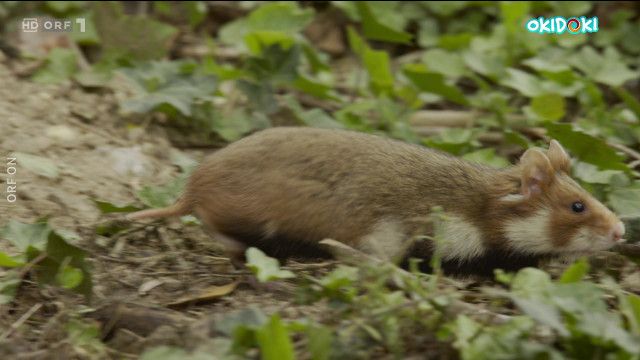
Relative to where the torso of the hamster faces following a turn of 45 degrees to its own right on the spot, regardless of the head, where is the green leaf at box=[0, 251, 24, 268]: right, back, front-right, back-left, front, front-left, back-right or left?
back-right

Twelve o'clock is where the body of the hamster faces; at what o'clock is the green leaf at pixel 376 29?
The green leaf is roughly at 9 o'clock from the hamster.

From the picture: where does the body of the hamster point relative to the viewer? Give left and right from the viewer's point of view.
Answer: facing to the right of the viewer

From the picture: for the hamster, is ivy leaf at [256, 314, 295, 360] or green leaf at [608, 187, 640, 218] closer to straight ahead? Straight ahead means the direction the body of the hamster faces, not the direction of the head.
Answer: the green leaf

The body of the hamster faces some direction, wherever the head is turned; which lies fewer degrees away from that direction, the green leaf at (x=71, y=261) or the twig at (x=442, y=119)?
the twig

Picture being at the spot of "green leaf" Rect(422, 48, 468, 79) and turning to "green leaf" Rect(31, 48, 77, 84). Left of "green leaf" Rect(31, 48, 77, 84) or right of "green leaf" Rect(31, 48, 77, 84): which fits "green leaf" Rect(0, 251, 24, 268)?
left

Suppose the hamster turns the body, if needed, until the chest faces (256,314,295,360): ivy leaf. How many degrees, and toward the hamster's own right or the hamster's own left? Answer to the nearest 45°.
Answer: approximately 90° to the hamster's own right

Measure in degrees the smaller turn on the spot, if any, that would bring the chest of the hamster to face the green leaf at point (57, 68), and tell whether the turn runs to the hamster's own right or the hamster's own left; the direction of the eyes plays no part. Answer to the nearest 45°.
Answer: approximately 135° to the hamster's own left

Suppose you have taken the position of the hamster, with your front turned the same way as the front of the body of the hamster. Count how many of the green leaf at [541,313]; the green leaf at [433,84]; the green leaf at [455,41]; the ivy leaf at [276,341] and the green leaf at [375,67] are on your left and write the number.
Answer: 3

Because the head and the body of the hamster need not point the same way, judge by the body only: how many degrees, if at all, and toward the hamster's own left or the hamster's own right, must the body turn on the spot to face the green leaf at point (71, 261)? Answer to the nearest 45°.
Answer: approximately 180°

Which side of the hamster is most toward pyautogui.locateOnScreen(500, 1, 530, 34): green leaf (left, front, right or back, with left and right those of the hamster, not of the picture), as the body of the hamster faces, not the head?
left

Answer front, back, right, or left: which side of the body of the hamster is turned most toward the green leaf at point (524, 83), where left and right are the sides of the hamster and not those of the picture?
left

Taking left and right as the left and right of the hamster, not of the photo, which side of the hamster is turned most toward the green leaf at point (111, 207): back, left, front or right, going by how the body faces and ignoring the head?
back

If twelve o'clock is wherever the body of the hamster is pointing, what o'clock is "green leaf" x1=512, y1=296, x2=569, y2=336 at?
The green leaf is roughly at 2 o'clock from the hamster.

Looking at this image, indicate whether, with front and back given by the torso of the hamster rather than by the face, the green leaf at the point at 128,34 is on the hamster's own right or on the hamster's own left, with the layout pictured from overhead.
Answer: on the hamster's own left

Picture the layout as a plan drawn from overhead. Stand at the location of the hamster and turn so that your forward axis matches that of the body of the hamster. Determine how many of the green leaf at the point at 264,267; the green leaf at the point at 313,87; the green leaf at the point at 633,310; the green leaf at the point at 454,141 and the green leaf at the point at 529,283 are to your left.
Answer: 2
